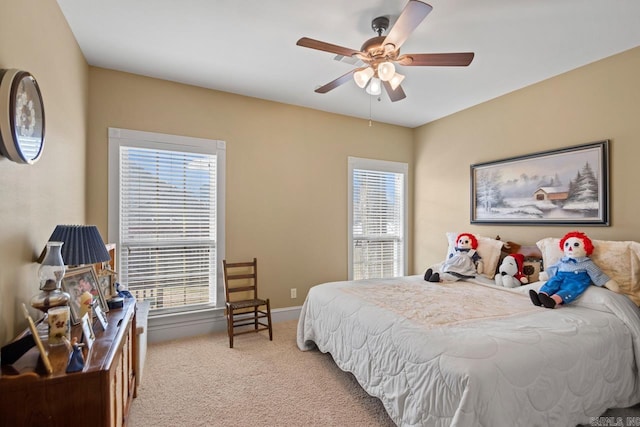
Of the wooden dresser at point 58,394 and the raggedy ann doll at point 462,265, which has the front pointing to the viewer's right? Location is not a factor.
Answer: the wooden dresser

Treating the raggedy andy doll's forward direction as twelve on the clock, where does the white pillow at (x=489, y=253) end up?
The white pillow is roughly at 3 o'clock from the raggedy andy doll.

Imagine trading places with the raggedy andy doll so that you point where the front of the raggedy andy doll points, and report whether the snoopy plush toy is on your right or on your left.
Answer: on your right

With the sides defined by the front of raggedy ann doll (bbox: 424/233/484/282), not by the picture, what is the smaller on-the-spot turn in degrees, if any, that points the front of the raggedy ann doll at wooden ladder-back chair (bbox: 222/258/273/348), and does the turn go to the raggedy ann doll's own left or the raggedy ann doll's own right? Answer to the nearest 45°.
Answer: approximately 45° to the raggedy ann doll's own right

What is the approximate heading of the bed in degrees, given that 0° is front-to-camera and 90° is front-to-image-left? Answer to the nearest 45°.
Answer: approximately 45°

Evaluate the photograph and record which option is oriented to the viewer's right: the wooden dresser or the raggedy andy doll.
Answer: the wooden dresser

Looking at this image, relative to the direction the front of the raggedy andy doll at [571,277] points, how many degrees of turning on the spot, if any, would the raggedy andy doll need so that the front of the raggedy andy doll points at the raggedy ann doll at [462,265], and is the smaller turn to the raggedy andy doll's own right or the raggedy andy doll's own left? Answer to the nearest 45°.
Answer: approximately 90° to the raggedy andy doll's own right

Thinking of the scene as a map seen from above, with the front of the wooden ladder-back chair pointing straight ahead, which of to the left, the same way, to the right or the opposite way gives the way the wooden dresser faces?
to the left

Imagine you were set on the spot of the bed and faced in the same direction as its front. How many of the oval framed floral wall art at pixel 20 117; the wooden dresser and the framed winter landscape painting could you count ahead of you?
2

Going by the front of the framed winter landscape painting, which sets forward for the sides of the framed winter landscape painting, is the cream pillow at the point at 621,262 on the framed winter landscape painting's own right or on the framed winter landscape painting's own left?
on the framed winter landscape painting's own left

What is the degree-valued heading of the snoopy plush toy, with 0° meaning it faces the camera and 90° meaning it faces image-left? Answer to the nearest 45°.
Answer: approximately 45°

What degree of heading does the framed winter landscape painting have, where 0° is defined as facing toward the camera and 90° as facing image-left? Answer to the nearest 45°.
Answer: approximately 45°

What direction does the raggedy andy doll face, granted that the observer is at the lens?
facing the viewer and to the left of the viewer
